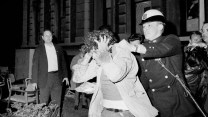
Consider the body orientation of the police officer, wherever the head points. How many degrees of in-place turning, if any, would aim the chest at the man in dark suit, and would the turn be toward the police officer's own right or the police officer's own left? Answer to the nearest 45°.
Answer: approximately 90° to the police officer's own right

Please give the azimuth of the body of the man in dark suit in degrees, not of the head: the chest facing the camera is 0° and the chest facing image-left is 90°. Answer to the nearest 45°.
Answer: approximately 0°

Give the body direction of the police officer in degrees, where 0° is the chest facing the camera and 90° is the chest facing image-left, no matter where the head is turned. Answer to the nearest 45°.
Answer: approximately 45°

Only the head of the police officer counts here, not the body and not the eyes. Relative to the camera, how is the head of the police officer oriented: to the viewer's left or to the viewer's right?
to the viewer's left
